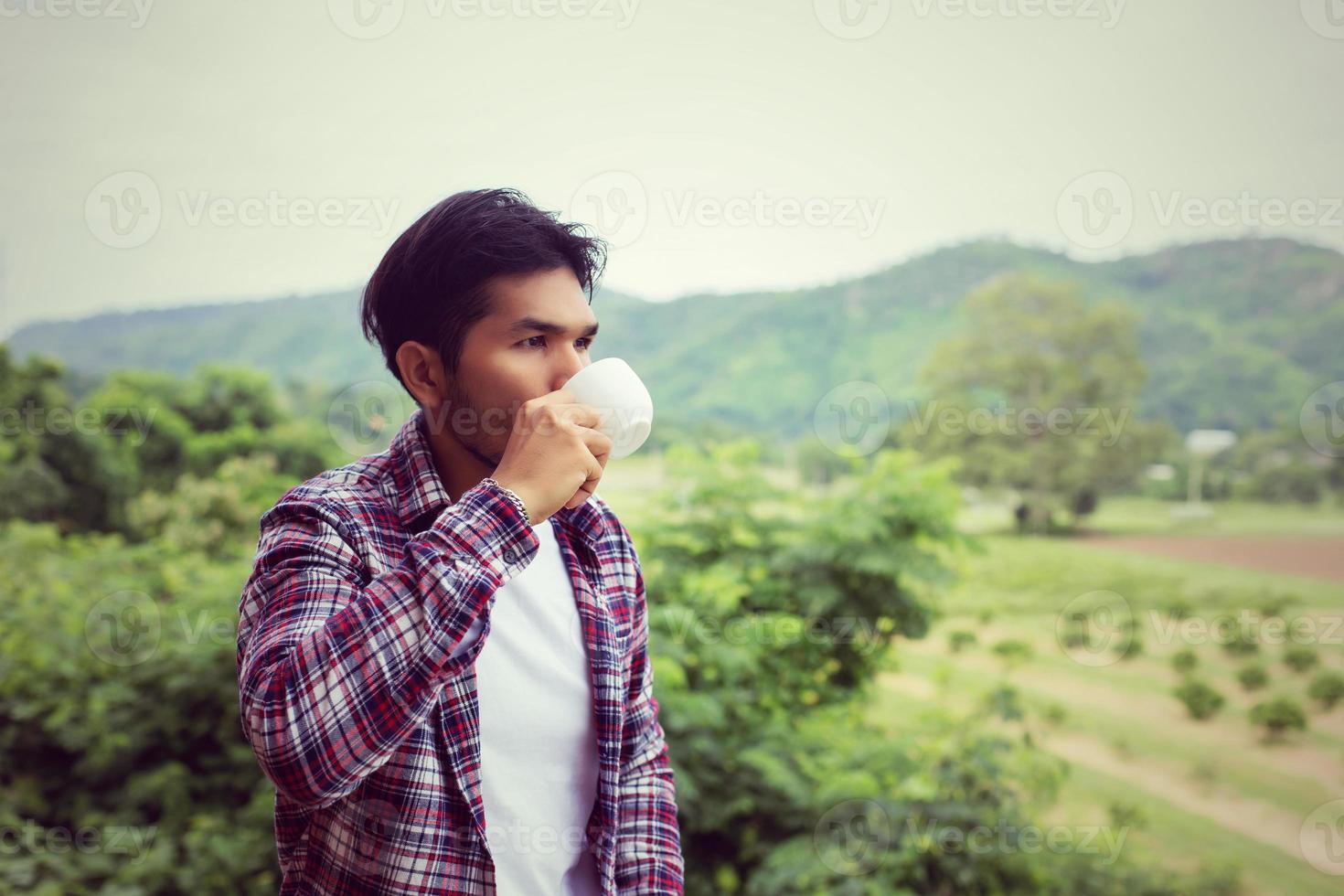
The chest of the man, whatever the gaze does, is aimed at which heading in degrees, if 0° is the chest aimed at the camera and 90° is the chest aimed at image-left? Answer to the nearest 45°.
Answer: approximately 315°

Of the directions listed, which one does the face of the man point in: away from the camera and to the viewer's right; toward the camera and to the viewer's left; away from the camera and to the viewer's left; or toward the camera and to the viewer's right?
toward the camera and to the viewer's right

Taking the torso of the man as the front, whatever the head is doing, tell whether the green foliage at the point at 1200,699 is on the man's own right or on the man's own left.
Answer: on the man's own left

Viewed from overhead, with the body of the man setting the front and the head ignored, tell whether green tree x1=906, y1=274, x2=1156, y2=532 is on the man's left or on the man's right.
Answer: on the man's left
